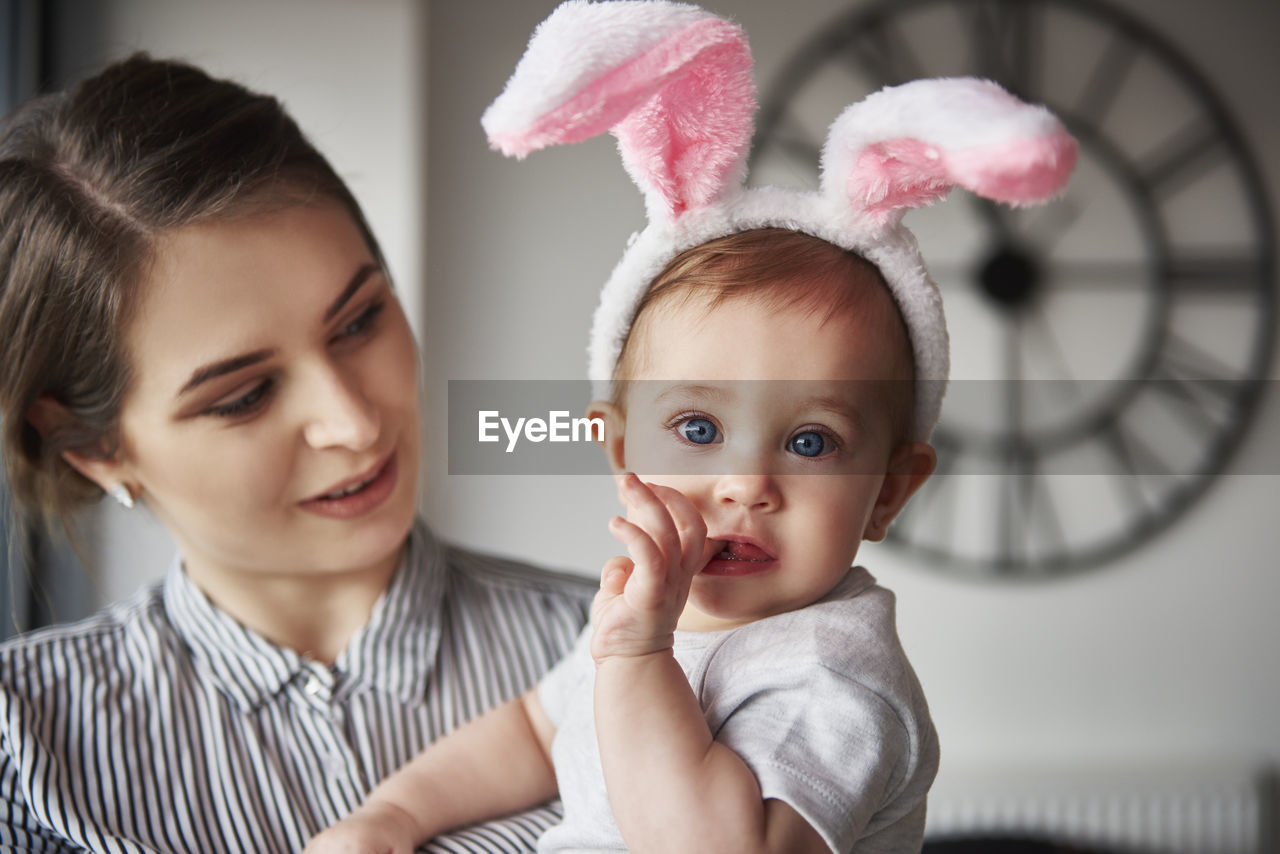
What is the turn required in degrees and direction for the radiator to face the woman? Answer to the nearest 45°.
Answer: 0° — it already faces them

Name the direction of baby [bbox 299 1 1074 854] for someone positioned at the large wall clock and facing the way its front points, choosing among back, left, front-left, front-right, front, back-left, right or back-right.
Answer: front

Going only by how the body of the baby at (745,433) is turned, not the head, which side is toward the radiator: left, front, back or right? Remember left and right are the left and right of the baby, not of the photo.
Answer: back

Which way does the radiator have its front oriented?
toward the camera

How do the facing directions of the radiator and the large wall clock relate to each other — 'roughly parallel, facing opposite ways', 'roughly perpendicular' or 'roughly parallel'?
roughly parallel

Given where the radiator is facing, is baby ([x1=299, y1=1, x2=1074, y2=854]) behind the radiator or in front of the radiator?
in front

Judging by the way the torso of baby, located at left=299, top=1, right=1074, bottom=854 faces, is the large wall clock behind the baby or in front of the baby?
behind

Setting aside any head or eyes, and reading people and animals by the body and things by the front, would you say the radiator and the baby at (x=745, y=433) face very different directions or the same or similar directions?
same or similar directions

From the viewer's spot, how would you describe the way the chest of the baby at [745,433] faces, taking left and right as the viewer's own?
facing the viewer and to the left of the viewer

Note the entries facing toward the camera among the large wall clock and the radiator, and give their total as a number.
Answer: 2
